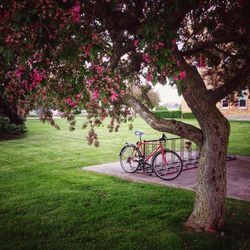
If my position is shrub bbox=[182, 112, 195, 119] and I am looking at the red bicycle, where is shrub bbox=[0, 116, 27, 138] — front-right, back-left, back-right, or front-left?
front-right

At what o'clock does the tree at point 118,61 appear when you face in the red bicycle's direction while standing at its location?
The tree is roughly at 2 o'clock from the red bicycle.

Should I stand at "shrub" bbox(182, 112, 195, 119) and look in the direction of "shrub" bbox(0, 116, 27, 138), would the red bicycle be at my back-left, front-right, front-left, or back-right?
front-left

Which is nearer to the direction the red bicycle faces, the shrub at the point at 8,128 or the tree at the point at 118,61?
the tree

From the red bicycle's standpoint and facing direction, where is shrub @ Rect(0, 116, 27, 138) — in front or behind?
behind

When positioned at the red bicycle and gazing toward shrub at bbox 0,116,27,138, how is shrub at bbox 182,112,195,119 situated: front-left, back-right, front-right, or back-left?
front-right

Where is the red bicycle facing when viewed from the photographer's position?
facing the viewer and to the right of the viewer
